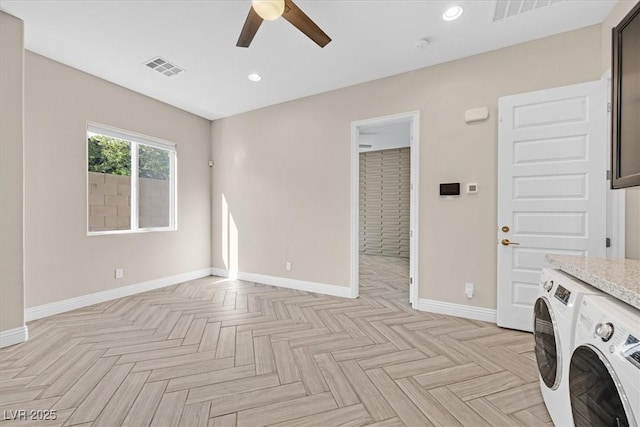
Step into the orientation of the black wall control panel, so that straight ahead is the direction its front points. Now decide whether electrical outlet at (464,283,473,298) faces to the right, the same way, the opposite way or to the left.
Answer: the same way

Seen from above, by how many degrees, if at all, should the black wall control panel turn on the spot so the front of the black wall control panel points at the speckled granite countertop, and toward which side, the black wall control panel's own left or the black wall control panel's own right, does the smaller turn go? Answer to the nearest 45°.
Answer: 0° — it already faces it

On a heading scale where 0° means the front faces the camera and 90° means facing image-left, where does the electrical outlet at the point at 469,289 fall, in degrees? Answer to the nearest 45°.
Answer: approximately 0°

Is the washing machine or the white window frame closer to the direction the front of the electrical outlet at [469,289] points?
the washing machine

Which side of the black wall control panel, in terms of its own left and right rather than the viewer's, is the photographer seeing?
front

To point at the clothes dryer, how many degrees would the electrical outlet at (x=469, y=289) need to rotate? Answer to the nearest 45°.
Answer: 0° — it already faces it

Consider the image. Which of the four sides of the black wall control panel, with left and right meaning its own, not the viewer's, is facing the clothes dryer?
front

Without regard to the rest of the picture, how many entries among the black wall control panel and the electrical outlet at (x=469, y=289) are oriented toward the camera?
2

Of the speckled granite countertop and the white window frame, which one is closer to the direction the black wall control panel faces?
the speckled granite countertop

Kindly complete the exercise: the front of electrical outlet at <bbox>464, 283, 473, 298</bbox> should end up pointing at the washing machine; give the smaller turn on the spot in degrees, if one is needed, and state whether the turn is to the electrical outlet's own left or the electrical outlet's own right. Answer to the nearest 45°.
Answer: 0° — it already faces it

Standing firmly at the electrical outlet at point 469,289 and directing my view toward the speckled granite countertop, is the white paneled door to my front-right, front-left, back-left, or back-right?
front-left

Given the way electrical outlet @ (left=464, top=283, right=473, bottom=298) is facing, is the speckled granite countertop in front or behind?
in front
